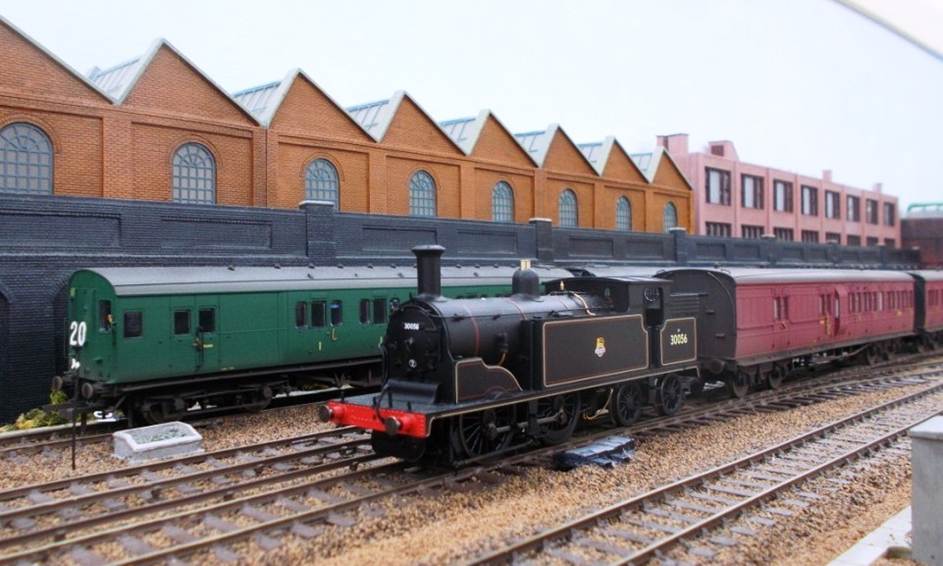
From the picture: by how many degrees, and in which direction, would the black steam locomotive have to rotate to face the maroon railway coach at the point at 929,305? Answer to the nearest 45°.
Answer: approximately 180°

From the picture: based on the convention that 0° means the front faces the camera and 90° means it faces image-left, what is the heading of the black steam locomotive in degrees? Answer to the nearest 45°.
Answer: approximately 45°

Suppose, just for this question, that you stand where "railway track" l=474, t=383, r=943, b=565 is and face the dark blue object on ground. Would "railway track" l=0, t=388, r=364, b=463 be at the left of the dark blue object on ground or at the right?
left

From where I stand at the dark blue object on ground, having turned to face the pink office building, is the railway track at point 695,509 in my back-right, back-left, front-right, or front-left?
back-right

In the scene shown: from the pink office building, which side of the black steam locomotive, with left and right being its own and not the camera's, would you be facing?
back

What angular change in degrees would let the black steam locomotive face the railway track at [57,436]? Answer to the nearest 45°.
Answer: approximately 45° to its right

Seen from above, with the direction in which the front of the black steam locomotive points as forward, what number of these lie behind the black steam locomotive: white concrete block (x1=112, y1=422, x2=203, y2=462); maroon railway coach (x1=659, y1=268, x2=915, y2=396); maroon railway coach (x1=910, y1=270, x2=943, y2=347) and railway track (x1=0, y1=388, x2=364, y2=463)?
2

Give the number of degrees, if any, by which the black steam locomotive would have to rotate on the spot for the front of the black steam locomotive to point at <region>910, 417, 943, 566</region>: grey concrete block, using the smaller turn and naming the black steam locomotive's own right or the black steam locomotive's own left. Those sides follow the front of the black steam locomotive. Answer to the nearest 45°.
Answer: approximately 90° to the black steam locomotive's own left

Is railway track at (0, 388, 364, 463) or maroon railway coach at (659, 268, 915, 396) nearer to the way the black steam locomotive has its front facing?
the railway track

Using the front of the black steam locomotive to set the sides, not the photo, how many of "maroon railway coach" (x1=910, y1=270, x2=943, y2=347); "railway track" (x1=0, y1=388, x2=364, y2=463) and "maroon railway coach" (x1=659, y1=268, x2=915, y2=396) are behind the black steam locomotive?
2
